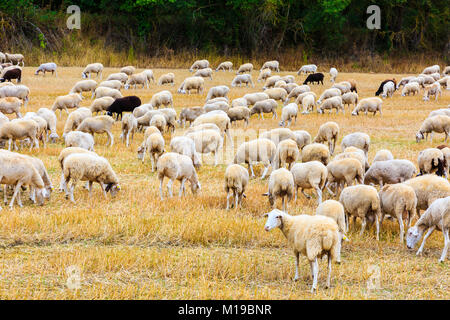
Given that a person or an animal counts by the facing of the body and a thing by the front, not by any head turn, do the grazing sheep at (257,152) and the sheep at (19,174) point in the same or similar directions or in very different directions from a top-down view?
very different directions

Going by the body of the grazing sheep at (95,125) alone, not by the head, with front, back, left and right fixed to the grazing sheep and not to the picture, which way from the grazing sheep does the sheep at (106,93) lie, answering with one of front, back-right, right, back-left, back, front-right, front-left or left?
right

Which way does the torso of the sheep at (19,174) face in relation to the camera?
to the viewer's right

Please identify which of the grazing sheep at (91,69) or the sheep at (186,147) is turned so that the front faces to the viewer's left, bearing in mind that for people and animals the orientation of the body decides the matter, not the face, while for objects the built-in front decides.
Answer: the grazing sheep

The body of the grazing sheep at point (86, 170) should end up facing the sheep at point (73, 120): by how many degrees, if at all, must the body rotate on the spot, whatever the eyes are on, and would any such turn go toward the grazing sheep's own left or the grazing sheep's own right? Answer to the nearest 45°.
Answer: approximately 90° to the grazing sheep's own left

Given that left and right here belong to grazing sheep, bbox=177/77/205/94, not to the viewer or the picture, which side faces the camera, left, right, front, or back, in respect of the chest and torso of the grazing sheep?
left

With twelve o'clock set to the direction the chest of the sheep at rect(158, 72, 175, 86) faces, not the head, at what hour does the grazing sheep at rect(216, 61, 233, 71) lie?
The grazing sheep is roughly at 4 o'clock from the sheep.

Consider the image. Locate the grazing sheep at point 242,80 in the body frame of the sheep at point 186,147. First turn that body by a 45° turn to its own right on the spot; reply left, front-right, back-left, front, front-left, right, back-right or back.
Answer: back-left

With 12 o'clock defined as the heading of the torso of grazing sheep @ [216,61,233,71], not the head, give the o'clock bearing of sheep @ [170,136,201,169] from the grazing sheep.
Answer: The sheep is roughly at 9 o'clock from the grazing sheep.

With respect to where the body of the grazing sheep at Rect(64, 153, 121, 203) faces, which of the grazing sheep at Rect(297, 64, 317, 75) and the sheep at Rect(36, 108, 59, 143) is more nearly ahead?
the grazing sheep

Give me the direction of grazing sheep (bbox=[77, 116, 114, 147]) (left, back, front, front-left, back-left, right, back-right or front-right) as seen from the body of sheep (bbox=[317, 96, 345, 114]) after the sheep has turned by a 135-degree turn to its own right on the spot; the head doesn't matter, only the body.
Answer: back

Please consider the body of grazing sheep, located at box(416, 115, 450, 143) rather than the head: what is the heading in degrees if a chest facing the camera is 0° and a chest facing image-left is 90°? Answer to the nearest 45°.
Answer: approximately 90°

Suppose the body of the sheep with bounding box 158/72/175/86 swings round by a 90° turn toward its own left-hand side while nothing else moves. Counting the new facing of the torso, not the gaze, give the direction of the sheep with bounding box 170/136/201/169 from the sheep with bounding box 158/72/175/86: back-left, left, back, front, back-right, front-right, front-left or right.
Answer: front
